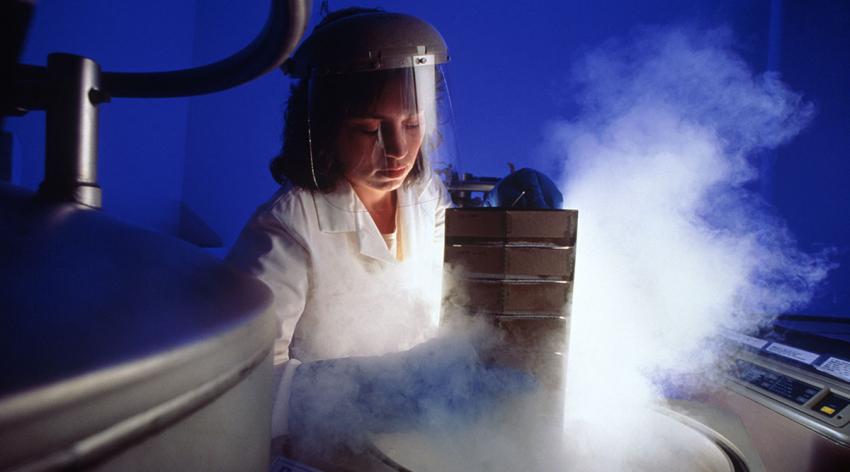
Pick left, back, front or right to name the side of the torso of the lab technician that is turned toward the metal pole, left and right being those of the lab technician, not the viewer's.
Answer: right

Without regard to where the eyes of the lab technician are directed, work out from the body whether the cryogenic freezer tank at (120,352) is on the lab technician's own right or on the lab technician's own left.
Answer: on the lab technician's own right

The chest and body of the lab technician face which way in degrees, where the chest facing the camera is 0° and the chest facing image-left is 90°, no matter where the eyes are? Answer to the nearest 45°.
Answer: approximately 315°
